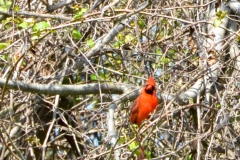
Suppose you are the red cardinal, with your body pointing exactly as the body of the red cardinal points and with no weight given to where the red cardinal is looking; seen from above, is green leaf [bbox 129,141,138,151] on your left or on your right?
on your right

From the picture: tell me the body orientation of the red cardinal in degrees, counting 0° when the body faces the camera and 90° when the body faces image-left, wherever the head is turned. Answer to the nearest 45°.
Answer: approximately 315°
